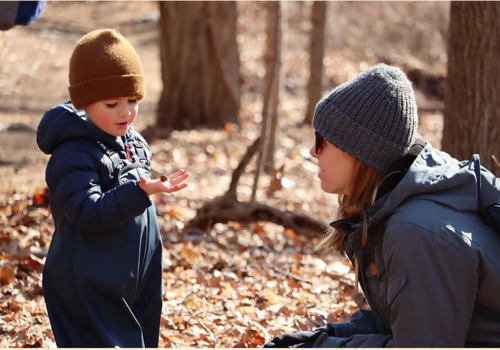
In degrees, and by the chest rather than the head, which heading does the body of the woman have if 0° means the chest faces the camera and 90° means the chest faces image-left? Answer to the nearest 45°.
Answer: approximately 90°

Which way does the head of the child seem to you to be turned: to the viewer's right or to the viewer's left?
to the viewer's right

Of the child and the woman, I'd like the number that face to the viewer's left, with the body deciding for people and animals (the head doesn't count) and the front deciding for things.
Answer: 1

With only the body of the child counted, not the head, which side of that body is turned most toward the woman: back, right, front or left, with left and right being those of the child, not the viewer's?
front

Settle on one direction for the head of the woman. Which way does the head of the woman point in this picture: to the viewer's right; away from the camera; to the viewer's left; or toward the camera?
to the viewer's left

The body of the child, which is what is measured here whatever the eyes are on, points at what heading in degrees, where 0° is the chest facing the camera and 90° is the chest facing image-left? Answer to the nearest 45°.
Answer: approximately 315°

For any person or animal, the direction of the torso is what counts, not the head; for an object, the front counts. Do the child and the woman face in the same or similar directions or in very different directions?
very different directions

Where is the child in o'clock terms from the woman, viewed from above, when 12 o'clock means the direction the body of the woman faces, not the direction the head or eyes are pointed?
The child is roughly at 12 o'clock from the woman.
